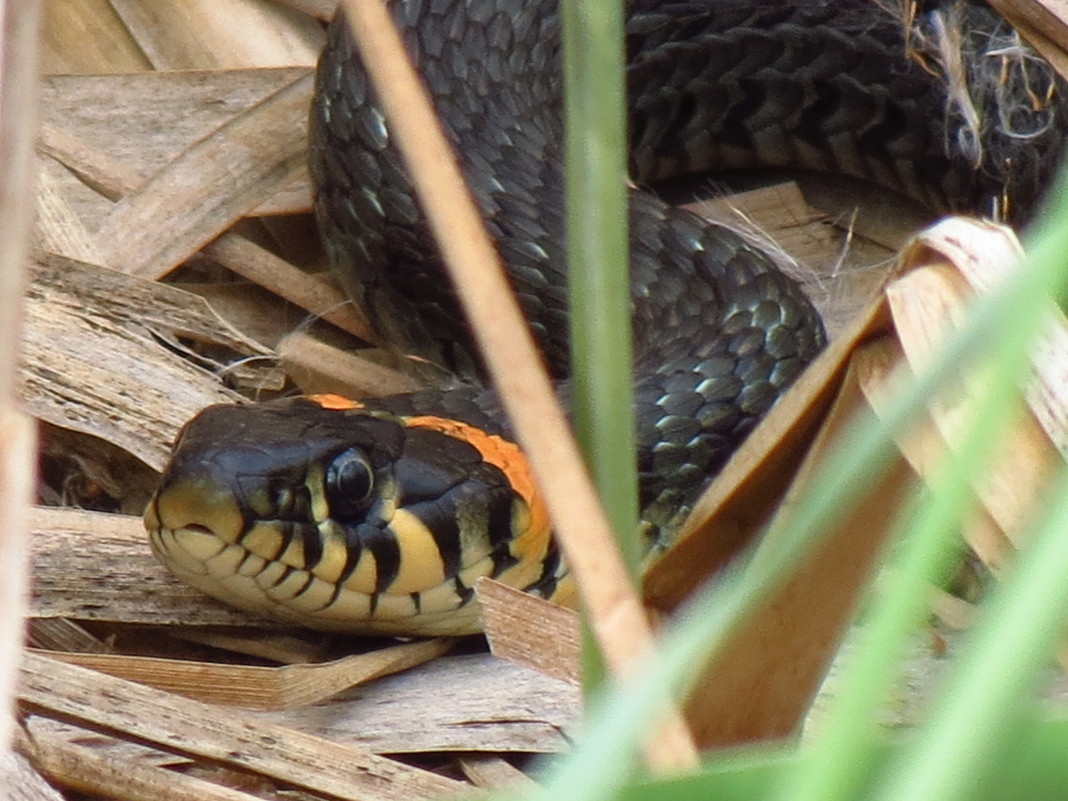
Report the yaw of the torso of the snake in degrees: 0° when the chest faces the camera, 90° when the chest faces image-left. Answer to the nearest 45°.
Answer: approximately 45°

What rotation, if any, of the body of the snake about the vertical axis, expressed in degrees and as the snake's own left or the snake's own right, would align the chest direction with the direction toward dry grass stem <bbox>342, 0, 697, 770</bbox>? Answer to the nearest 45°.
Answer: approximately 45° to the snake's own left

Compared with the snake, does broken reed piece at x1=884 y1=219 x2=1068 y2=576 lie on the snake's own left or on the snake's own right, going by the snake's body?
on the snake's own left

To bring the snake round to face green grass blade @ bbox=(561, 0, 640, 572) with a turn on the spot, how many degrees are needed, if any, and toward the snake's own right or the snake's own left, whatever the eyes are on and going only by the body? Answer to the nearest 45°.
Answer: approximately 45° to the snake's own left
